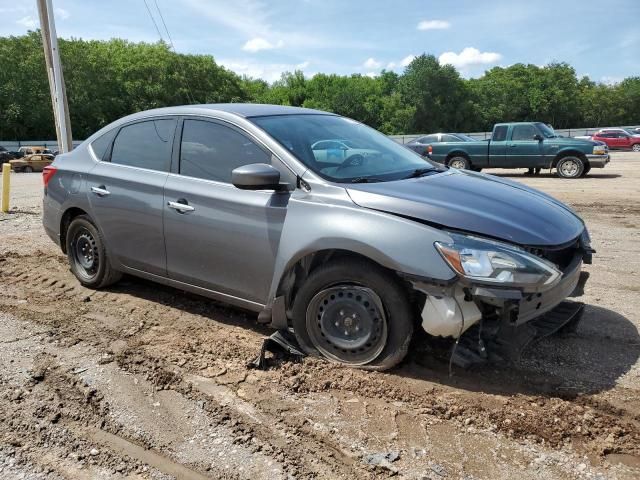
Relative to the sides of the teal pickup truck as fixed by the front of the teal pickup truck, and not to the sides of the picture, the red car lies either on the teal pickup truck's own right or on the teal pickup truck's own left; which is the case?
on the teal pickup truck's own left

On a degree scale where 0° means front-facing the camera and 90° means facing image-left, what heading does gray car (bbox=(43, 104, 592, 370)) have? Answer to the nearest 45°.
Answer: approximately 315°

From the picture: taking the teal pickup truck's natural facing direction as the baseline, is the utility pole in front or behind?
behind

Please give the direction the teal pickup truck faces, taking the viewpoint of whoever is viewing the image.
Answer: facing to the right of the viewer

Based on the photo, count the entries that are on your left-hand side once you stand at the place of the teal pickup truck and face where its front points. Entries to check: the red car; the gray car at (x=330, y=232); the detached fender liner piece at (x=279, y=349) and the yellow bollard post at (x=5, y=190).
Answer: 1

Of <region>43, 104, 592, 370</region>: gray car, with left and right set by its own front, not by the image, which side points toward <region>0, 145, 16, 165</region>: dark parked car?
back

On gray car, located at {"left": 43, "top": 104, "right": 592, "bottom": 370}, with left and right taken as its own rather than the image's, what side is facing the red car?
left

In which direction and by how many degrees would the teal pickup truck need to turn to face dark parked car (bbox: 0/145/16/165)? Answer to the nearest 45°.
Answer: approximately 180°

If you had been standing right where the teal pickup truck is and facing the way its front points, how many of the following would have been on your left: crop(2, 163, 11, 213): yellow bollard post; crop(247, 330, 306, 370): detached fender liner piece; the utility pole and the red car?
1
